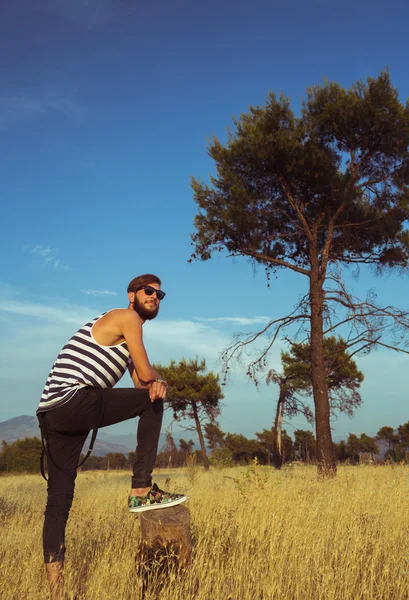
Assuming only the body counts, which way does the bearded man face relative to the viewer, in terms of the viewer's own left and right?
facing to the right of the viewer

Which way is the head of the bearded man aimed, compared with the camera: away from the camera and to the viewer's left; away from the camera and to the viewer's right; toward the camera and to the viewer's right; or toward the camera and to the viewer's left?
toward the camera and to the viewer's right
